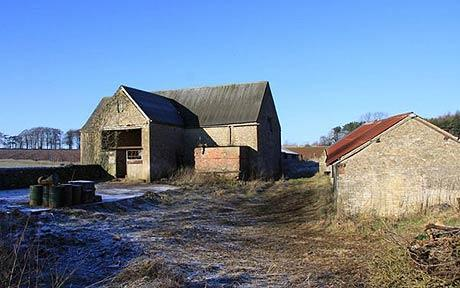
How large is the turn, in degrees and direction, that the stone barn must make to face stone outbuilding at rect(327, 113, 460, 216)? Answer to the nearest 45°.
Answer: approximately 45° to its left

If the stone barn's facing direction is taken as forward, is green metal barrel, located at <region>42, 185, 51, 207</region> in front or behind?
in front

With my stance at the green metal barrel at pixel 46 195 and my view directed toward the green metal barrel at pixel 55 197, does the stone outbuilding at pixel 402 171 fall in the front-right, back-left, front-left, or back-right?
front-left

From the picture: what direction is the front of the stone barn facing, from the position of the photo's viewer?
facing the viewer and to the left of the viewer

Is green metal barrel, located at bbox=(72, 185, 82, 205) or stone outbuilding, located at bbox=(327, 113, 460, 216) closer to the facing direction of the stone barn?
the green metal barrel

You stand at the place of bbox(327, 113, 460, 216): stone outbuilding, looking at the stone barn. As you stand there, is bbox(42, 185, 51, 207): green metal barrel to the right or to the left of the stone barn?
left

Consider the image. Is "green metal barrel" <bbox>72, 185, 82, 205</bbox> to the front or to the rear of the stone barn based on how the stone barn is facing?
to the front
